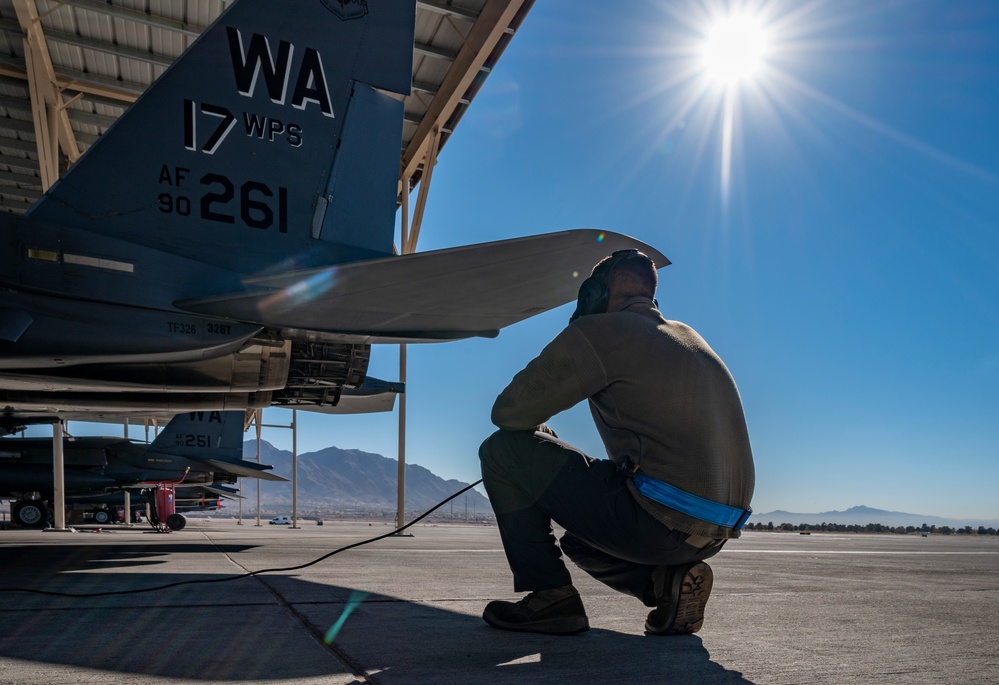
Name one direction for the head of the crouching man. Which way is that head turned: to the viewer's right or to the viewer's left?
to the viewer's left

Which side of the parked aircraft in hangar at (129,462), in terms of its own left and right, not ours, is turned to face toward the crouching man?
left

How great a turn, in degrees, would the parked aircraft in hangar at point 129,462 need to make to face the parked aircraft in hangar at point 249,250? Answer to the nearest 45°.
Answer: approximately 90° to its left

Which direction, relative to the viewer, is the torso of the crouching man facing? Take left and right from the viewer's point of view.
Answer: facing away from the viewer and to the left of the viewer

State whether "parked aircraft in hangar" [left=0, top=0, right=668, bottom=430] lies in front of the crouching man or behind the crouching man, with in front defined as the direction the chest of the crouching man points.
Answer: in front

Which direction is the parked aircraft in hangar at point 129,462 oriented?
to the viewer's left

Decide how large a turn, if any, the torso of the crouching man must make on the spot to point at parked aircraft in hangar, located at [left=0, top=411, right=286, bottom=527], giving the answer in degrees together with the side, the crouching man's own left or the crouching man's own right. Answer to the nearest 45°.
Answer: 0° — they already face it

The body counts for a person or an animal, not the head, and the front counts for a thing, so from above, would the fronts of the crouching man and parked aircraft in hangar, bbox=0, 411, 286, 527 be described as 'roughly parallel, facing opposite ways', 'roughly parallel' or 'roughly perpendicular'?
roughly perpendicular

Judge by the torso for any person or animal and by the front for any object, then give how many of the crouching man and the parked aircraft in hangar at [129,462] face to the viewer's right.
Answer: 0
